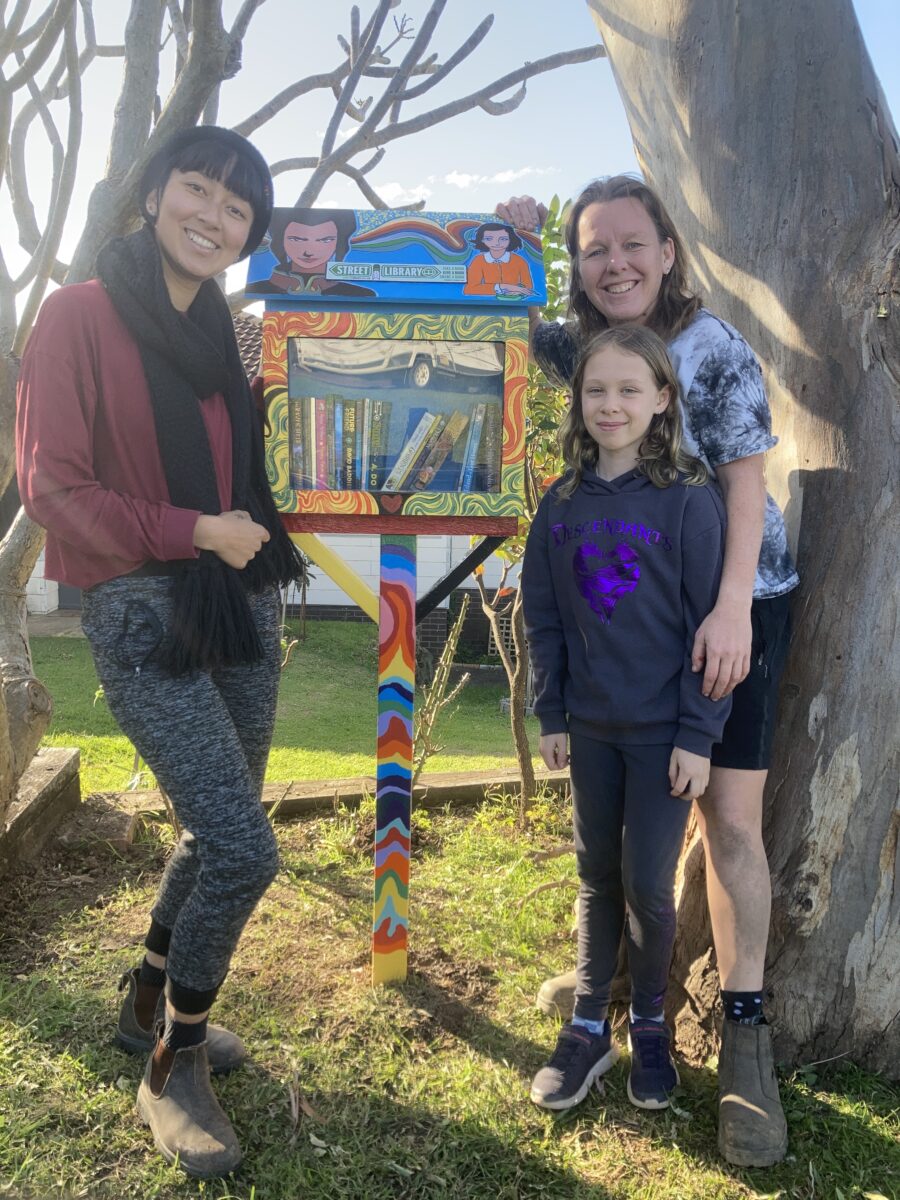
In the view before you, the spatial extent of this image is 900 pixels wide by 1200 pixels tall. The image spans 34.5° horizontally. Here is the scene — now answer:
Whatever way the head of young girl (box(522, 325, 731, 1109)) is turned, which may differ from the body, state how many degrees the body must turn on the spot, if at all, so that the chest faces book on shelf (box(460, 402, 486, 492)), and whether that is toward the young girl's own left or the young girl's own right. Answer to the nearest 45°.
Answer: approximately 135° to the young girl's own right

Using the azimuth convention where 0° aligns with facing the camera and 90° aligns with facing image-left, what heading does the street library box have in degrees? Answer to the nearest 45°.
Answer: approximately 0°

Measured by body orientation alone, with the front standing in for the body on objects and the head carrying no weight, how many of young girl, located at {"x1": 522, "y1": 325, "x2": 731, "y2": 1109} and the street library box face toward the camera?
2

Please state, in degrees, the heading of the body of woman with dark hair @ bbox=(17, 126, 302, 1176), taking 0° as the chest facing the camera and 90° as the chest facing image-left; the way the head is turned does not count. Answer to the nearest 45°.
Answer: approximately 315°

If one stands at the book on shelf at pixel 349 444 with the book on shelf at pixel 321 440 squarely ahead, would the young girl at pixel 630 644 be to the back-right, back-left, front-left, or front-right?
back-left

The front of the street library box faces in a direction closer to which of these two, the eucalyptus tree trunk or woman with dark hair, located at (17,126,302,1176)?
the woman with dark hair
